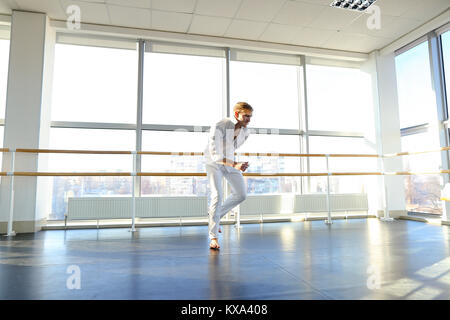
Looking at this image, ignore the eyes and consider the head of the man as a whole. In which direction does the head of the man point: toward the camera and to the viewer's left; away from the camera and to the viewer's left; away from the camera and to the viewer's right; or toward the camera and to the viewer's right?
toward the camera and to the viewer's right

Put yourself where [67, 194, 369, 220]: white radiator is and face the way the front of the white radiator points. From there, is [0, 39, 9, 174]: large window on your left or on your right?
on your right

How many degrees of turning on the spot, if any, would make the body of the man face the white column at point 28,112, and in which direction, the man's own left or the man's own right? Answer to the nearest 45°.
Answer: approximately 180°

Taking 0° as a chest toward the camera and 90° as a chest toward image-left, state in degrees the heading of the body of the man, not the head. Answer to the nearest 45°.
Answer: approximately 315°

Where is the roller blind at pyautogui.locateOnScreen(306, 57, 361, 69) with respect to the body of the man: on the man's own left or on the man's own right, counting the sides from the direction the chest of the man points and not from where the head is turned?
on the man's own left

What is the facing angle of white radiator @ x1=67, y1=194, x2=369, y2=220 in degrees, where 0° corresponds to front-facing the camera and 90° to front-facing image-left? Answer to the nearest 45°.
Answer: approximately 0°

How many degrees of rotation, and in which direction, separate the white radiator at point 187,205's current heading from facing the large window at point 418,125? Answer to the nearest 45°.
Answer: approximately 90° to its left
